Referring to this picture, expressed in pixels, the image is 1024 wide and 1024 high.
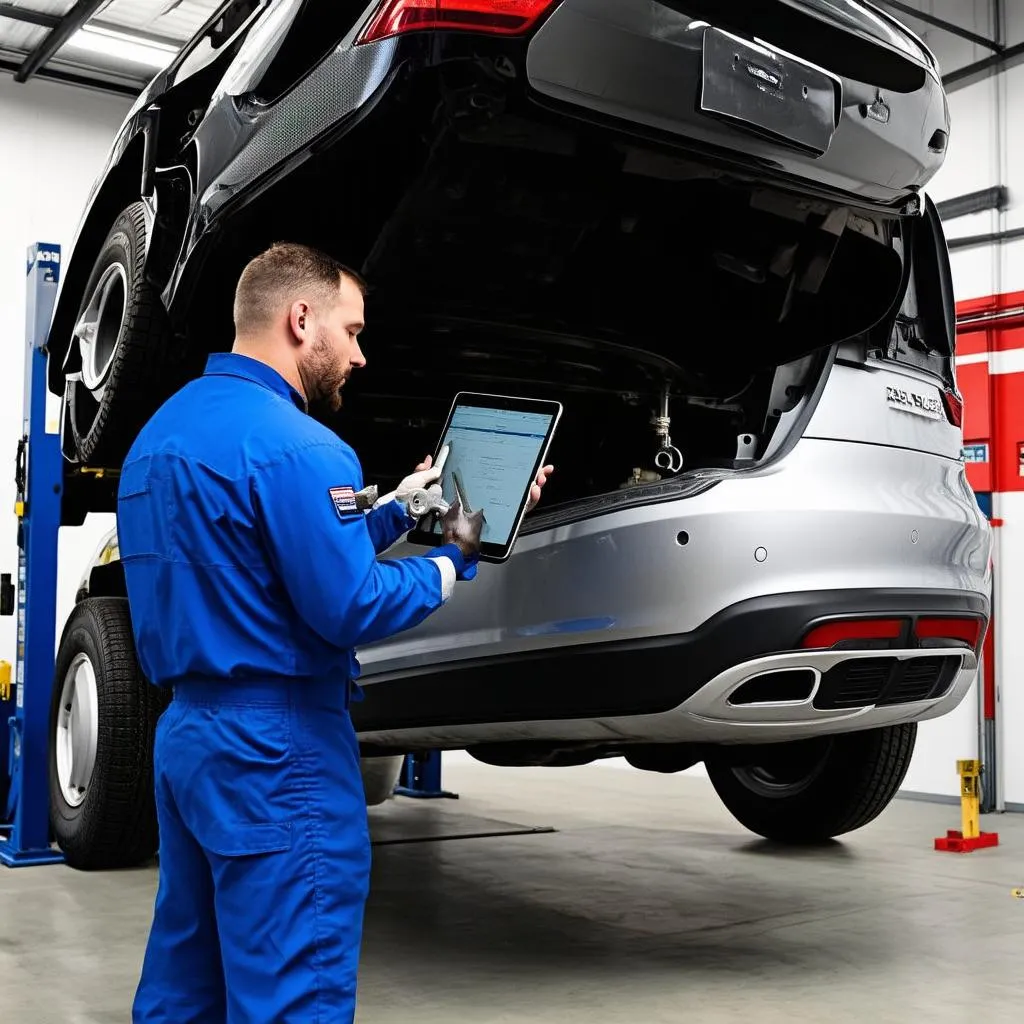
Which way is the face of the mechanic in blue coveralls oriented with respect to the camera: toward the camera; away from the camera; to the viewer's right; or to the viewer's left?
to the viewer's right

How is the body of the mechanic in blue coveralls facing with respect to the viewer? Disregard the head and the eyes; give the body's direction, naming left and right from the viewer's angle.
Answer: facing away from the viewer and to the right of the viewer

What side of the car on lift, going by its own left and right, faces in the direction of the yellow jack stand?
right

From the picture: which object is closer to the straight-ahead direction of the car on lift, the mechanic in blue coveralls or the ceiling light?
the ceiling light

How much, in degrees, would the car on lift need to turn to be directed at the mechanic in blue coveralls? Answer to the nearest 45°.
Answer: approximately 90° to its left

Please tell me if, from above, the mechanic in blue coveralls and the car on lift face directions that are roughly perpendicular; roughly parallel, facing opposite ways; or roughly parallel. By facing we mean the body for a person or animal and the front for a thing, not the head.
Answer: roughly perpendicular

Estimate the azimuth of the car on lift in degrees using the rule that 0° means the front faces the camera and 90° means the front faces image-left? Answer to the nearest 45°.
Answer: approximately 135°

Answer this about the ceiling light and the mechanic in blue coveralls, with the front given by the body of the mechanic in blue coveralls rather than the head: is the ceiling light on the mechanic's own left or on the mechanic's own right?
on the mechanic's own left
